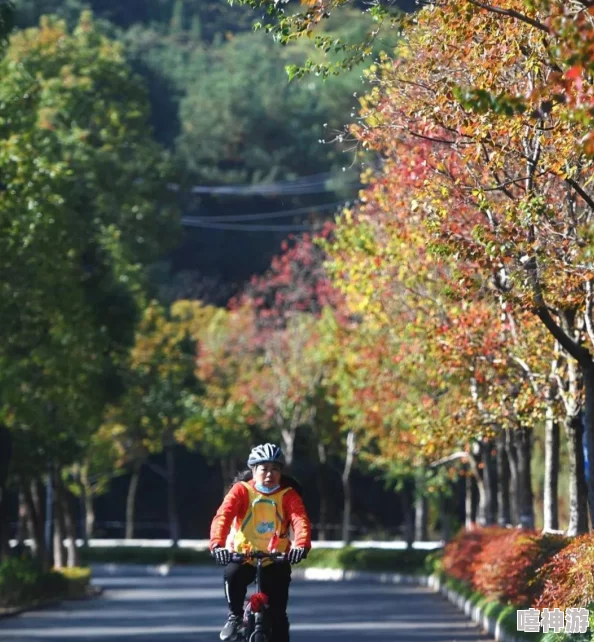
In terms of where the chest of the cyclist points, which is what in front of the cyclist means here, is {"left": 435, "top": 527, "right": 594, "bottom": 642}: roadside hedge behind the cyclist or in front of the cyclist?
behind

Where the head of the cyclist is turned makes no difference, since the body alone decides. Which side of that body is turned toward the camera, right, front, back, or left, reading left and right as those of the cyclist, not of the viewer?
front

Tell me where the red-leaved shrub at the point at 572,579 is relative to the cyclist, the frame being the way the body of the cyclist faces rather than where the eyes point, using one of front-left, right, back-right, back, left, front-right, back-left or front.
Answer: back-left

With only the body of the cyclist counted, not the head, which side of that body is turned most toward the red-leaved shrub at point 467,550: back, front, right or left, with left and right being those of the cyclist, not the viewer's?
back
